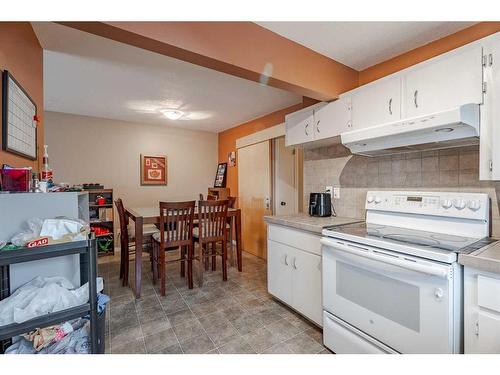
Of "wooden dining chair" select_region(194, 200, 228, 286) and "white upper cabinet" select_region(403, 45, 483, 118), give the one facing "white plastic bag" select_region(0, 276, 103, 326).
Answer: the white upper cabinet

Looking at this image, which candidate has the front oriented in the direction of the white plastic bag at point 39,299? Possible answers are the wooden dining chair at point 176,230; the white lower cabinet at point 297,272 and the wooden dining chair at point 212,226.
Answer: the white lower cabinet

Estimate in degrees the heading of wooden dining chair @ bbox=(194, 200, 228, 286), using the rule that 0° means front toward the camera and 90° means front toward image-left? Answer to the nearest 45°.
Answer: approximately 135°

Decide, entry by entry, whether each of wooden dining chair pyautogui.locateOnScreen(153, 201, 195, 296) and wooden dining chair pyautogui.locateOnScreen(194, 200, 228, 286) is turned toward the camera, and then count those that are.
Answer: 0

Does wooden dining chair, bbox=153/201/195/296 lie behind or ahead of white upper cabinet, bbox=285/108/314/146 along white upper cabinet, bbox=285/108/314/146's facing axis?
ahead

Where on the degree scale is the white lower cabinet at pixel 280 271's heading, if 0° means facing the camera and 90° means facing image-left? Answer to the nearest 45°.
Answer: approximately 45°

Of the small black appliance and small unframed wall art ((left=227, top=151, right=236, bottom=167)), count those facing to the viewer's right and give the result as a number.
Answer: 0
